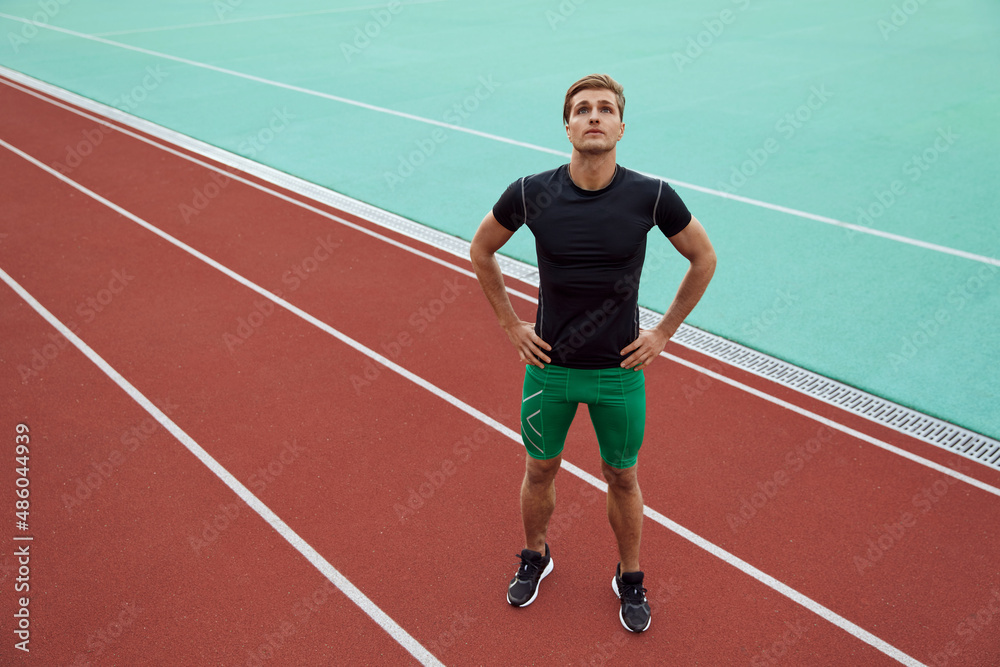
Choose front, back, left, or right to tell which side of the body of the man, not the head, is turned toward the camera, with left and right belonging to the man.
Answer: front

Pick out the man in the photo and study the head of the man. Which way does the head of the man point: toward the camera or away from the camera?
toward the camera
